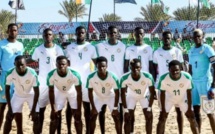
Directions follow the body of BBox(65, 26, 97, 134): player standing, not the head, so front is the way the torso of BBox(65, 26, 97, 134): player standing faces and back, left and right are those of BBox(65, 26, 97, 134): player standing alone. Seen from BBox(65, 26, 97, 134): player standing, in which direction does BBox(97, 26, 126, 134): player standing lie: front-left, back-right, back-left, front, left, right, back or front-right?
left

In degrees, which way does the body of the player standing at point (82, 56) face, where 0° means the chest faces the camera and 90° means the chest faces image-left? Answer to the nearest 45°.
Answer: approximately 0°

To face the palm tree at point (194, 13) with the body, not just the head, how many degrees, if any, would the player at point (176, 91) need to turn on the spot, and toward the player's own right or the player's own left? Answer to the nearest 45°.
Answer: approximately 180°

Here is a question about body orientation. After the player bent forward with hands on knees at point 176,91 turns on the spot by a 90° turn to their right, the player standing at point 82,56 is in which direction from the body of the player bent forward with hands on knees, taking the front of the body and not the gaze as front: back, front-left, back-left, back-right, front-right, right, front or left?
front

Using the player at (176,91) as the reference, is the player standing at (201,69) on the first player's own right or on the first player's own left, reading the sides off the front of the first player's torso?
on the first player's own left

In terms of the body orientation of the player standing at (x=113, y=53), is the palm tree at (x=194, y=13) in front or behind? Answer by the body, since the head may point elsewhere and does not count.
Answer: behind

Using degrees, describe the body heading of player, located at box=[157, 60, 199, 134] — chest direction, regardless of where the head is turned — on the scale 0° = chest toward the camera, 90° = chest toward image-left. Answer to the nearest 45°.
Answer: approximately 0°
